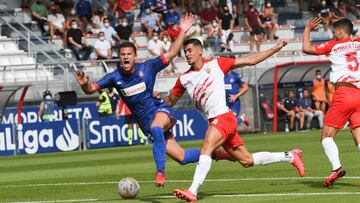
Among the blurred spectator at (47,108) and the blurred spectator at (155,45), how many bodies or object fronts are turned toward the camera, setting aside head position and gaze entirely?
2

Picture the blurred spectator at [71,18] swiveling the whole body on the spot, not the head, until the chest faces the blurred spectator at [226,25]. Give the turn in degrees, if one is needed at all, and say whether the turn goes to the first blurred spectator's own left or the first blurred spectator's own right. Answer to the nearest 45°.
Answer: approximately 90° to the first blurred spectator's own left

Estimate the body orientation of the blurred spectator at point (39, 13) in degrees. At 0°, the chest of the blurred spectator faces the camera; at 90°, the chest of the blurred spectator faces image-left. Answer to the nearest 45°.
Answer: approximately 315°

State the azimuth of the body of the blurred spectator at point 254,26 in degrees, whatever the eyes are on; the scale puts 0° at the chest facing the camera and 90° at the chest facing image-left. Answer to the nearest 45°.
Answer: approximately 0°

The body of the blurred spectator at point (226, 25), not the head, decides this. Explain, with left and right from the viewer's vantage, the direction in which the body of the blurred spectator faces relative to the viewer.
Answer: facing the viewer

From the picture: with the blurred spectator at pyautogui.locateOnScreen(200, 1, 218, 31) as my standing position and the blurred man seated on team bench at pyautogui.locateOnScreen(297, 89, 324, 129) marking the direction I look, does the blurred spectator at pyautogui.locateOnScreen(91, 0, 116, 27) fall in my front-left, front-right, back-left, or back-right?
back-right

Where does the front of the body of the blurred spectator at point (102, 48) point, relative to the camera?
toward the camera

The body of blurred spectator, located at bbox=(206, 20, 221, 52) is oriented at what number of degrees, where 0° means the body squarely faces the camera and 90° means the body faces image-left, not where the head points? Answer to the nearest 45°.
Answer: approximately 0°

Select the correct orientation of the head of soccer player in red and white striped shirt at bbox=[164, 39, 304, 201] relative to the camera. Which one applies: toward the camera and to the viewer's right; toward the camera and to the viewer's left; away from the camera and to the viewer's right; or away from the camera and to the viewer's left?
toward the camera and to the viewer's left

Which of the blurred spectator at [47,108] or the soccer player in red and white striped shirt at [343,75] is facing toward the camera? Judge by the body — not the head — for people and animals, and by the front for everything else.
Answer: the blurred spectator
